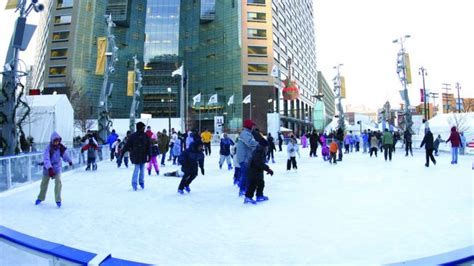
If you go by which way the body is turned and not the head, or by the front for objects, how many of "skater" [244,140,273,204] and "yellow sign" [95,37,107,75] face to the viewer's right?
1

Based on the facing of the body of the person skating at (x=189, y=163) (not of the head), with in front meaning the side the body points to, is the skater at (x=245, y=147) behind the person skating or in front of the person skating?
in front

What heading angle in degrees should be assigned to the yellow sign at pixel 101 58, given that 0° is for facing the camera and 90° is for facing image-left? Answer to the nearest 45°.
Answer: approximately 0°

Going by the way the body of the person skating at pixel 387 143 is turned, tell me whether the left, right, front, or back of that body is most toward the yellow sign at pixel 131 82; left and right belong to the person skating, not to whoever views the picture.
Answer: left

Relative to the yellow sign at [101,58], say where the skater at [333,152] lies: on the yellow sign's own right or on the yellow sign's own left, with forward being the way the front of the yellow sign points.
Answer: on the yellow sign's own left

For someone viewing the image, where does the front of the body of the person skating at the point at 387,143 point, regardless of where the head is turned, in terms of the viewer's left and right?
facing away from the viewer

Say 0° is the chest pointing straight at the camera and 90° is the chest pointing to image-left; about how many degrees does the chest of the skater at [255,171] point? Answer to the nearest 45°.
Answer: approximately 270°
